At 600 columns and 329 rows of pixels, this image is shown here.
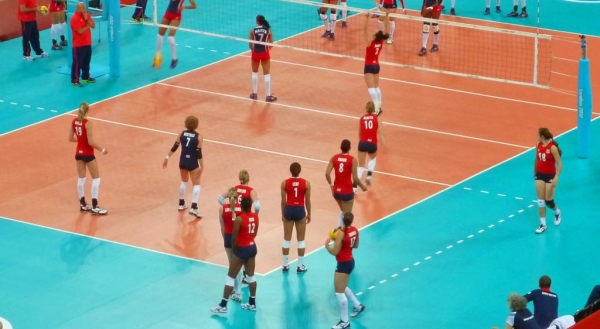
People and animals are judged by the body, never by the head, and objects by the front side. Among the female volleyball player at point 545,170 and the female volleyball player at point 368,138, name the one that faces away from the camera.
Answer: the female volleyball player at point 368,138

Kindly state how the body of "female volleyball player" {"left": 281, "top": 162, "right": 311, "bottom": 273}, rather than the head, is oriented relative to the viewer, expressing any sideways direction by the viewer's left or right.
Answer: facing away from the viewer

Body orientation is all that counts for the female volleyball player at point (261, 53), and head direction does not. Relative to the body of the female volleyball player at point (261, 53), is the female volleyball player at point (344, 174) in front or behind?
behind

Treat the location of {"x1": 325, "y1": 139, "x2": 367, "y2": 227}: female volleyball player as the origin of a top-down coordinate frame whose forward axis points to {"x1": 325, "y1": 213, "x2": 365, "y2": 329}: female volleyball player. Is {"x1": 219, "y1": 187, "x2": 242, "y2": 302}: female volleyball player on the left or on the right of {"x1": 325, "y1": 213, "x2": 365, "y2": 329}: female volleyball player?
right

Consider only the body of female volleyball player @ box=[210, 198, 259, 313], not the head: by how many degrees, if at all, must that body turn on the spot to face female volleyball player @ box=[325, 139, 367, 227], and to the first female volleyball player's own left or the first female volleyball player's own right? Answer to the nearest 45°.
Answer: approximately 90° to the first female volleyball player's own right

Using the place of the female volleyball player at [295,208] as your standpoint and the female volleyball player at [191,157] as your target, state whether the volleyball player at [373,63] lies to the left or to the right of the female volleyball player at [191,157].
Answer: right

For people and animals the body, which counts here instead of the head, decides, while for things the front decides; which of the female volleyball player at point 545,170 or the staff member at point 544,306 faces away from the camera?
the staff member

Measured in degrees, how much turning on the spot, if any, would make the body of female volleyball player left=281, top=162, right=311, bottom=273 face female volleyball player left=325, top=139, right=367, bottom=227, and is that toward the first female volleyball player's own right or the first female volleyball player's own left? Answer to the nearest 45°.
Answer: approximately 45° to the first female volleyball player's own right

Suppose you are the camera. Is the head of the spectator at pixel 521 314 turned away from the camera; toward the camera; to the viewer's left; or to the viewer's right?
away from the camera

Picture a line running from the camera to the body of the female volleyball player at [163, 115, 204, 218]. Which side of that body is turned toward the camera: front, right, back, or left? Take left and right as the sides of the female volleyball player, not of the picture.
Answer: back

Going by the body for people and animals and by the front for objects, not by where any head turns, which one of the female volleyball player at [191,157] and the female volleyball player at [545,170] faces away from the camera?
the female volleyball player at [191,157]

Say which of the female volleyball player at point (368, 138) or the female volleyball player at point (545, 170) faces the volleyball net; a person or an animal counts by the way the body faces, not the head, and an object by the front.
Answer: the female volleyball player at point (368, 138)

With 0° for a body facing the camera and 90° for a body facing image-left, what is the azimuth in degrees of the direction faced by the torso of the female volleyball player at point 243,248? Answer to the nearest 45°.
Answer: approximately 135°

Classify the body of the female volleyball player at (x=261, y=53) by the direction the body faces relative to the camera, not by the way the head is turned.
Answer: away from the camera

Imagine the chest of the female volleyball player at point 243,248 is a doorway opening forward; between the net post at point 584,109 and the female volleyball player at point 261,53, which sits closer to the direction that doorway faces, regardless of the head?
the female volleyball player

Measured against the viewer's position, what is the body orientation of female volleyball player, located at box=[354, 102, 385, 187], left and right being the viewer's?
facing away from the viewer

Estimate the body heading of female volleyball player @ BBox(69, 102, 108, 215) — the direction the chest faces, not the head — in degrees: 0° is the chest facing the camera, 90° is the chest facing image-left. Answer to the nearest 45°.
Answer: approximately 225°
